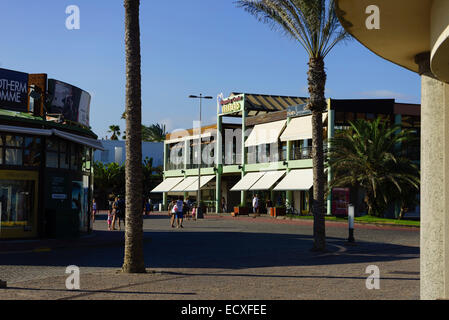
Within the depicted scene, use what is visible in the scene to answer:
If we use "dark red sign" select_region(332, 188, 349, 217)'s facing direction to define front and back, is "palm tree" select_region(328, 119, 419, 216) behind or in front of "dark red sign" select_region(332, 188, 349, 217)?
in front

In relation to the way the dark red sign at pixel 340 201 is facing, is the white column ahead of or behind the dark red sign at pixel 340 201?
ahead

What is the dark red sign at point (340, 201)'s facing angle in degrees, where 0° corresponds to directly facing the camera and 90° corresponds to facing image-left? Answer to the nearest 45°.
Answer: approximately 0°

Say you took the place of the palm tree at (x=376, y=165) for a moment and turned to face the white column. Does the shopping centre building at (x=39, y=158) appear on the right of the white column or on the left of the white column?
right

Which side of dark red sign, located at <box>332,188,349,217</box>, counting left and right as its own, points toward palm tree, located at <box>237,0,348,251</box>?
front
